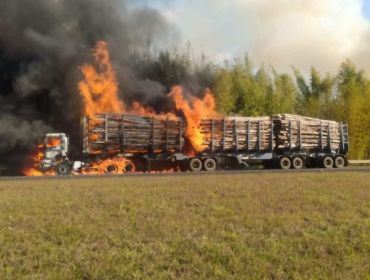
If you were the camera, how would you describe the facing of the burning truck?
facing to the left of the viewer
